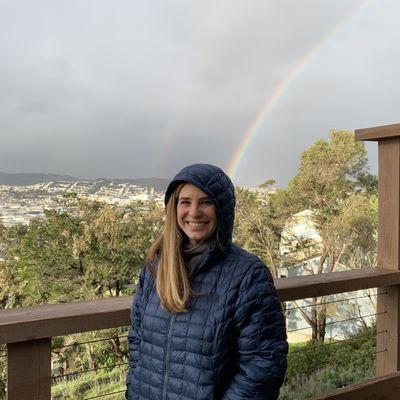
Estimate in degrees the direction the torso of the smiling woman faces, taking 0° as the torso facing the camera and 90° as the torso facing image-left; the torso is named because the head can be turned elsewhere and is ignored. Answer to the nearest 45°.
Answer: approximately 45°

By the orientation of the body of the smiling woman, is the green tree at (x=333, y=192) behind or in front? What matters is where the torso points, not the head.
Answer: behind

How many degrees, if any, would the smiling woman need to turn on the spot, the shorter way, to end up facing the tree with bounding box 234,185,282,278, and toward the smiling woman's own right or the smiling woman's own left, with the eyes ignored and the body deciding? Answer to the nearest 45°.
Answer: approximately 135° to the smiling woman's own right
